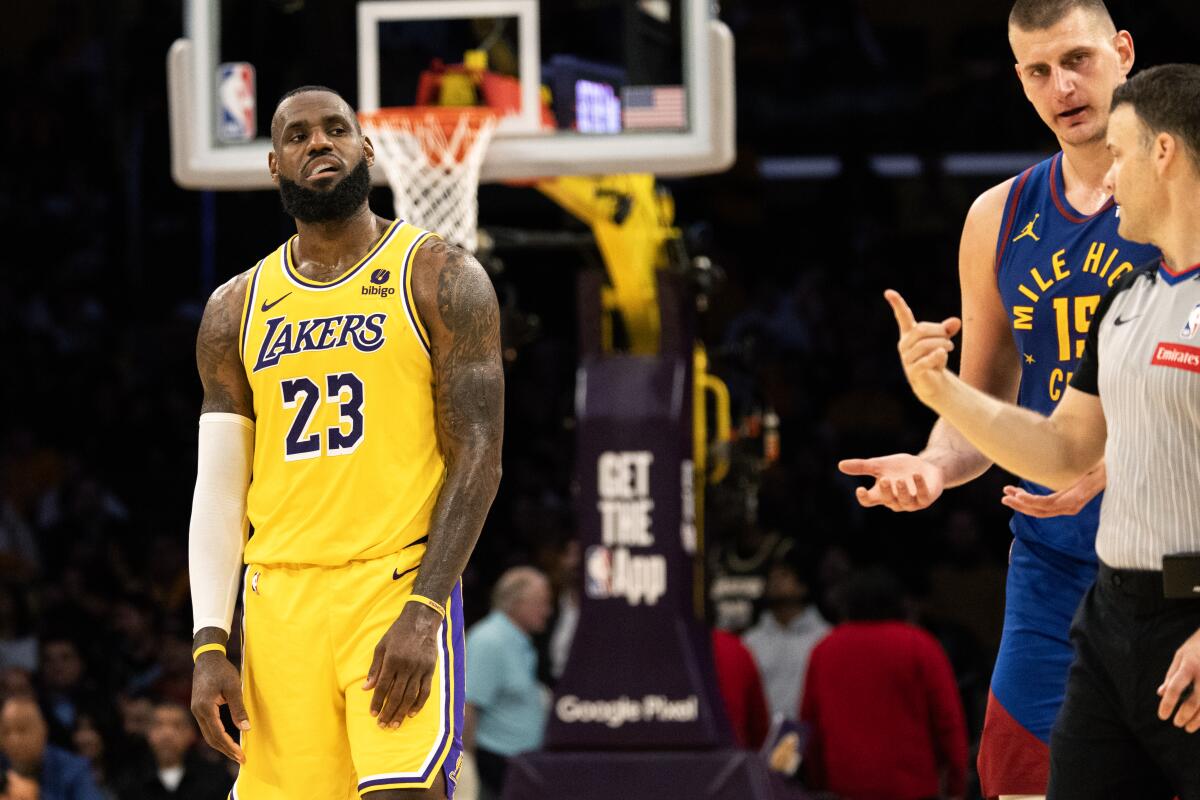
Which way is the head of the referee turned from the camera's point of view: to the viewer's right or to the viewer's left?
to the viewer's left

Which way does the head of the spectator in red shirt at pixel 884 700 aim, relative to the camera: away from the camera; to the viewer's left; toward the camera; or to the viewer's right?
away from the camera

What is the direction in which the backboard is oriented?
toward the camera

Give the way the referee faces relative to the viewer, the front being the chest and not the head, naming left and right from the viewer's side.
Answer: facing the viewer and to the left of the viewer

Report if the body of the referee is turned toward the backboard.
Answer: no

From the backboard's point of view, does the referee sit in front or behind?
in front

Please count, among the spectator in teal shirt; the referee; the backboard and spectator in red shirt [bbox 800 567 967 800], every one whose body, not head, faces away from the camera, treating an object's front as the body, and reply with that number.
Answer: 1

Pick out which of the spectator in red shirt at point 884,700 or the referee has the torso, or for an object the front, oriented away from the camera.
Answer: the spectator in red shirt

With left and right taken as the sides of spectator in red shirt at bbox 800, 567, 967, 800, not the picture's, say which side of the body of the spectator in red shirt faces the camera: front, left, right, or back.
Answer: back

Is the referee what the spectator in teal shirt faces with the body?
no
